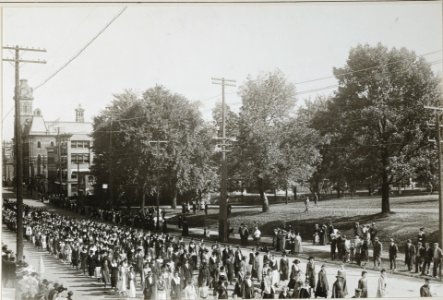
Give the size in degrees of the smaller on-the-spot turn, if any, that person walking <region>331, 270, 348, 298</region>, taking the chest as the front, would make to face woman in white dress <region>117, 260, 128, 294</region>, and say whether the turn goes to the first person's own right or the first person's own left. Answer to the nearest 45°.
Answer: approximately 135° to the first person's own right

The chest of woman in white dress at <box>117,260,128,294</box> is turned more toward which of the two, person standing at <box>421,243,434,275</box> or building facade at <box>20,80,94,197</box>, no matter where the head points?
the person standing

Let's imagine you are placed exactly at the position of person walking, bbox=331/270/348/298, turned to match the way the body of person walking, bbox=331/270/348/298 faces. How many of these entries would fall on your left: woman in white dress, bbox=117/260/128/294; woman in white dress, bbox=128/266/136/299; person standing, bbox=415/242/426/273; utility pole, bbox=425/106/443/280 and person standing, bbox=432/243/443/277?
3

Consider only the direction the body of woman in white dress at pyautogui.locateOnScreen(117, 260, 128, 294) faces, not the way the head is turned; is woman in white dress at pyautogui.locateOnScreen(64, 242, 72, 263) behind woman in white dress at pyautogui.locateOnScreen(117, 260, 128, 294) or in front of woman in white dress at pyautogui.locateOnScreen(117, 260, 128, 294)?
behind
